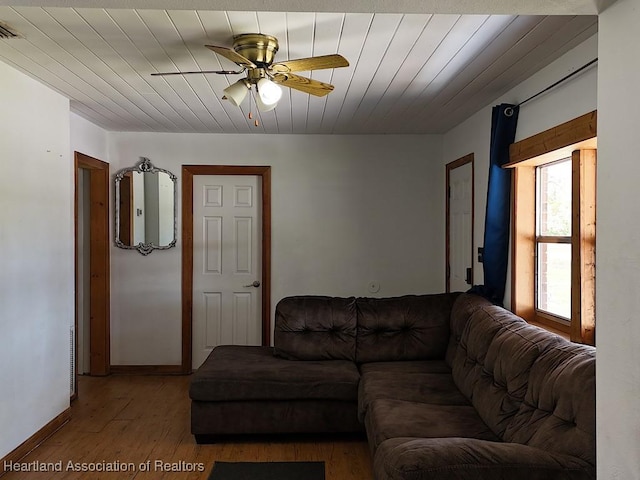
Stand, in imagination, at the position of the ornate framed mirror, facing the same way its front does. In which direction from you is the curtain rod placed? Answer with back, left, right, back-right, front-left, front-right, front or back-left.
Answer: front-left

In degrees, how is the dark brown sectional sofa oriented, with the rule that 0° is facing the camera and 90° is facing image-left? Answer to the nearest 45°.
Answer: approximately 45°

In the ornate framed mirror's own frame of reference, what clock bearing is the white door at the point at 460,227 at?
The white door is roughly at 10 o'clock from the ornate framed mirror.

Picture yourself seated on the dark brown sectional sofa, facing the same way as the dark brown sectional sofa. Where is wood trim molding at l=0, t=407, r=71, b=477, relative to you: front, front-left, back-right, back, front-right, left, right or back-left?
front-right

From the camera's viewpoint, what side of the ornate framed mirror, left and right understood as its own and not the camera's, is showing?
front

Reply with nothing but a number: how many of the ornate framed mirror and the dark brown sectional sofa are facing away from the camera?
0

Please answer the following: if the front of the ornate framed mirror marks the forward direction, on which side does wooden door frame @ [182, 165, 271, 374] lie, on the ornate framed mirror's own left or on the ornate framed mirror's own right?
on the ornate framed mirror's own left

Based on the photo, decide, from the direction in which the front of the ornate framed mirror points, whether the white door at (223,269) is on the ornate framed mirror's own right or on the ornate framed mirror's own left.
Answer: on the ornate framed mirror's own left
